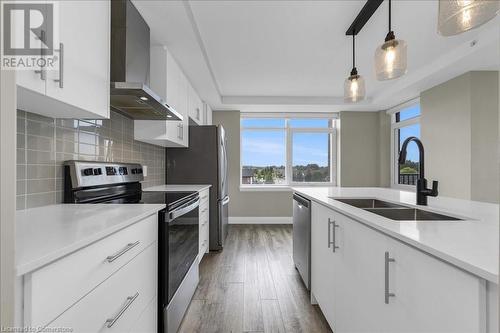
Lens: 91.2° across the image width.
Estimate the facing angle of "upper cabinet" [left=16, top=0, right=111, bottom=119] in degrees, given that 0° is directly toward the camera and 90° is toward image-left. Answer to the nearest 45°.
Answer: approximately 315°

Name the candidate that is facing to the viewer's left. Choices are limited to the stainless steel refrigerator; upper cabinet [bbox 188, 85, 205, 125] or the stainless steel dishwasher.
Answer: the stainless steel dishwasher

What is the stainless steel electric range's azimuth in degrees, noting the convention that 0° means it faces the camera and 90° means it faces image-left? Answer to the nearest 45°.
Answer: approximately 315°

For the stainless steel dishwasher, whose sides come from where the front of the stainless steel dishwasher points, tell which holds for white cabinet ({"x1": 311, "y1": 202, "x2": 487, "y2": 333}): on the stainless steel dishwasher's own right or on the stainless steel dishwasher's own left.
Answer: on the stainless steel dishwasher's own left

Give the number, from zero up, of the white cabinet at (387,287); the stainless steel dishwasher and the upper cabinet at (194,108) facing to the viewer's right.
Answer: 1

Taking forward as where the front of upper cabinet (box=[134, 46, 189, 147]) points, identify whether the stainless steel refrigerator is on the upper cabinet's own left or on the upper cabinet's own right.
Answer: on the upper cabinet's own left

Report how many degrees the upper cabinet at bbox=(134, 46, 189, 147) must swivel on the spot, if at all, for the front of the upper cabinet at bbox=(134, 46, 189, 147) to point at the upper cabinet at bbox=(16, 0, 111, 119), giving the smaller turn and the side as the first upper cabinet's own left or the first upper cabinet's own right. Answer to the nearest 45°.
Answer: approximately 90° to the first upper cabinet's own right

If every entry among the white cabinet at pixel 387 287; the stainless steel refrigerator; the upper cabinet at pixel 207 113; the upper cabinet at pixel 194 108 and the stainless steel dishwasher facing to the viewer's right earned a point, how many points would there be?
3

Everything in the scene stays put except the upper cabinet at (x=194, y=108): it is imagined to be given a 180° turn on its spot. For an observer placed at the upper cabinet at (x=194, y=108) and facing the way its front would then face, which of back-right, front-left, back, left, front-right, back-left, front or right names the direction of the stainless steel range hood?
left

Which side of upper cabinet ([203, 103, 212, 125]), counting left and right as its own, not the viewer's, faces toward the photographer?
right
